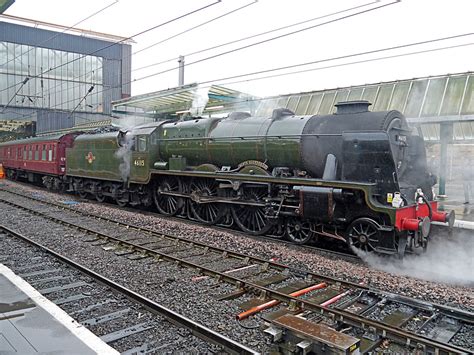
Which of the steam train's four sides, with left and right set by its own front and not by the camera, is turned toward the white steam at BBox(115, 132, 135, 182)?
back

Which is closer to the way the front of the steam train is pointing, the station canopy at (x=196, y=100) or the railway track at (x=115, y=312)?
the railway track

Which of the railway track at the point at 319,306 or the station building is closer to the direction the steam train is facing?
the railway track

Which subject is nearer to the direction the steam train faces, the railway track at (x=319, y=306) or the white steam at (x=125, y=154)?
the railway track

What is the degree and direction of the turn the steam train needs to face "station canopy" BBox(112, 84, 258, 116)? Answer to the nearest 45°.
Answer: approximately 135° to its left

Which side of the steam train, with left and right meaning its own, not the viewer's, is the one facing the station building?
back

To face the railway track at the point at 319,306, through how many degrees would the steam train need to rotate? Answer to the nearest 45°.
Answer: approximately 45° to its right

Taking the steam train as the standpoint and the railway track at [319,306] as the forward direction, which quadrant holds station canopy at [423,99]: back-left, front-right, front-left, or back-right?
back-left

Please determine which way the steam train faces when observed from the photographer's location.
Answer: facing the viewer and to the right of the viewer

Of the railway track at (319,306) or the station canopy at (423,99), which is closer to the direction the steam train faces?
the railway track

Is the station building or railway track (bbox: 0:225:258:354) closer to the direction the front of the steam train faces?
the railway track

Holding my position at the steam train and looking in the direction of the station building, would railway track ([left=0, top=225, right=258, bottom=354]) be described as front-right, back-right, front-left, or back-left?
back-left
